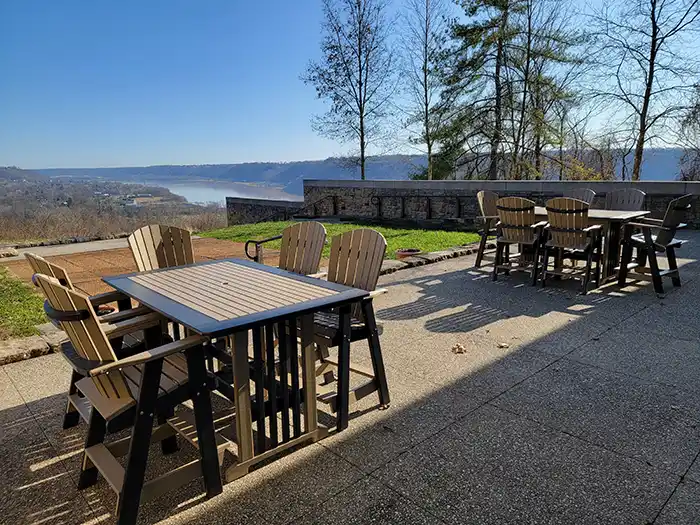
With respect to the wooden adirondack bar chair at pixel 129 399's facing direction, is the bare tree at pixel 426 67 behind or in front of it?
in front

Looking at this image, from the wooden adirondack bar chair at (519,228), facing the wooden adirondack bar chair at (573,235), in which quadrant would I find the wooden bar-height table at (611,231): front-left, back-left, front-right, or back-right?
front-left

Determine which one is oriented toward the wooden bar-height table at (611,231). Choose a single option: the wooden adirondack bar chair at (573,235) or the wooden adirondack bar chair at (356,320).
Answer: the wooden adirondack bar chair at (573,235)

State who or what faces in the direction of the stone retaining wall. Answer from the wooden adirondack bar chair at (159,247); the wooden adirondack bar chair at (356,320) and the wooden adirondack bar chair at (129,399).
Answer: the wooden adirondack bar chair at (129,399)

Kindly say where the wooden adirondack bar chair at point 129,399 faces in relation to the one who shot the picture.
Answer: facing away from the viewer and to the right of the viewer

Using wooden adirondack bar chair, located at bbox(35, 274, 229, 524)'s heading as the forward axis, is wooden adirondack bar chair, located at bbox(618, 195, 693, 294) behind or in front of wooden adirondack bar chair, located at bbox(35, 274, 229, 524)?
in front

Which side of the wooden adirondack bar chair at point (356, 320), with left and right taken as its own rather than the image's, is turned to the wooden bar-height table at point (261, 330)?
front

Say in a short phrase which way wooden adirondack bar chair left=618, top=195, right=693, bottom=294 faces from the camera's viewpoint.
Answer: facing away from the viewer and to the left of the viewer

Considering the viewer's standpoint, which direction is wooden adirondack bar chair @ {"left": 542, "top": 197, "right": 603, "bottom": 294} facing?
facing away from the viewer and to the right of the viewer

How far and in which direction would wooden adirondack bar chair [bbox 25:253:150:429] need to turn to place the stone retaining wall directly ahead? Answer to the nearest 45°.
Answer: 0° — it already faces it

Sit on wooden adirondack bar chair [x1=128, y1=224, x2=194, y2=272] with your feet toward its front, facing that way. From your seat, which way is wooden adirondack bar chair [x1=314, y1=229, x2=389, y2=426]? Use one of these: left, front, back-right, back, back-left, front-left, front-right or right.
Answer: front
